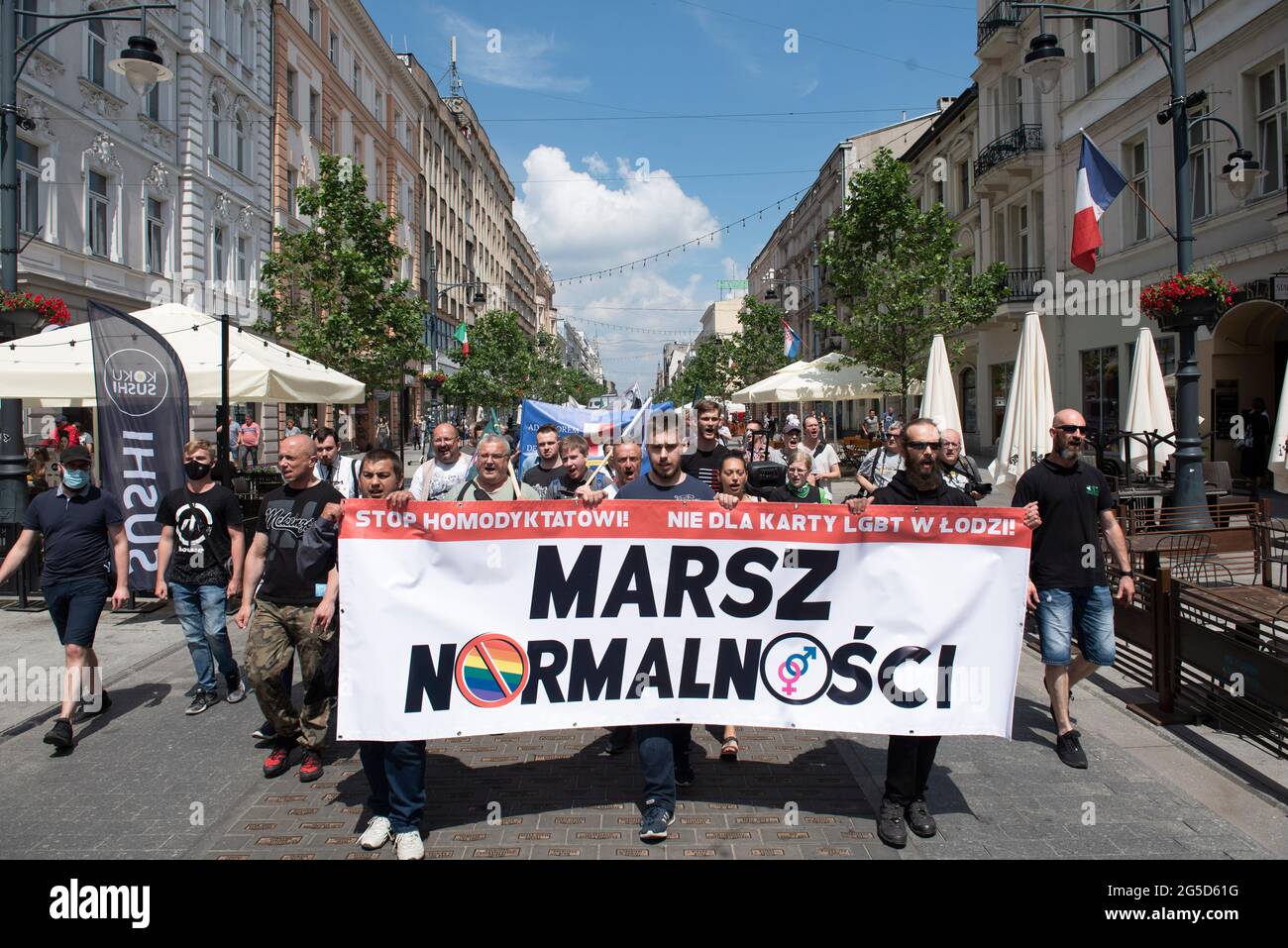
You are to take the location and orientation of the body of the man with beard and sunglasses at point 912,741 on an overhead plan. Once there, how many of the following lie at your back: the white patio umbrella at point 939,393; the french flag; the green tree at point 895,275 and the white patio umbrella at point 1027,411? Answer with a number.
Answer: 4

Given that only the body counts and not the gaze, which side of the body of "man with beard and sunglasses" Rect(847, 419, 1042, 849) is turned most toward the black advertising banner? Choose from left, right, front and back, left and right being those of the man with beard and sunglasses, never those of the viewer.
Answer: right

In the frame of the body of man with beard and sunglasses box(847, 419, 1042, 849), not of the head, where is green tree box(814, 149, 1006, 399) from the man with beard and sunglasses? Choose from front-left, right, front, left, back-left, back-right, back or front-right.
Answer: back

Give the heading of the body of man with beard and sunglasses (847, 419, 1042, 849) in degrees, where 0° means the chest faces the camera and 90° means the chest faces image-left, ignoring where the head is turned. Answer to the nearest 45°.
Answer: approximately 0°

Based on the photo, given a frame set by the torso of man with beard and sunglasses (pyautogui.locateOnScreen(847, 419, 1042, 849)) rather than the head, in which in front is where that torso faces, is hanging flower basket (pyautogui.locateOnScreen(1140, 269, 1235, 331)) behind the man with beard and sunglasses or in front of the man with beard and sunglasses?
behind

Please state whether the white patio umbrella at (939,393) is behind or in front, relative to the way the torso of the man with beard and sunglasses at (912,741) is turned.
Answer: behind

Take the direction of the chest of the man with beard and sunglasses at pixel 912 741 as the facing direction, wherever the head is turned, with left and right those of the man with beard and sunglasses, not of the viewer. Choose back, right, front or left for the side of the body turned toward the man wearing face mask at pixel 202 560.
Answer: right
